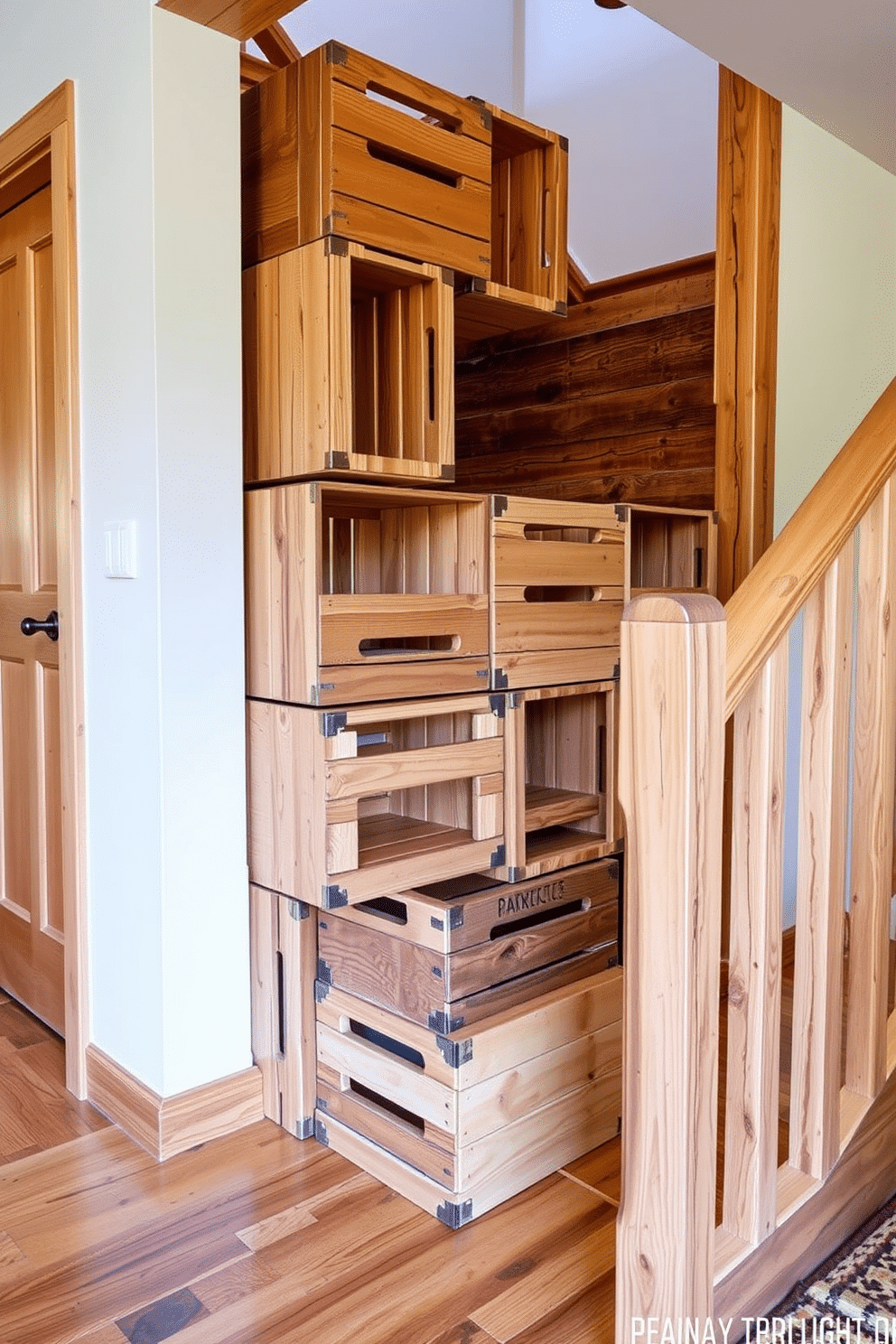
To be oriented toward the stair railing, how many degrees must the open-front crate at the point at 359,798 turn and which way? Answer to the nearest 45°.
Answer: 0° — it already faces it

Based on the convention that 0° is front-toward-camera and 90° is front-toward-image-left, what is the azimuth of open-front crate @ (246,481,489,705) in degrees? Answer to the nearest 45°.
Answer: approximately 315°

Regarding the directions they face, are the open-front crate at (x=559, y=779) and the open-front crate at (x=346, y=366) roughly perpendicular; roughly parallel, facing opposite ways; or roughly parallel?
roughly parallel

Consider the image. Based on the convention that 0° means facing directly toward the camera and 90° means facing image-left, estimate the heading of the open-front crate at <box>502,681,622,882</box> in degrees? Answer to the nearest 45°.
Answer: approximately 315°

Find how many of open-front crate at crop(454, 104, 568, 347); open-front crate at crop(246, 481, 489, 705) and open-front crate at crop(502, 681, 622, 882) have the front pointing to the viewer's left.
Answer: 0

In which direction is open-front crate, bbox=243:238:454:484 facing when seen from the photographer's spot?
facing the viewer and to the right of the viewer

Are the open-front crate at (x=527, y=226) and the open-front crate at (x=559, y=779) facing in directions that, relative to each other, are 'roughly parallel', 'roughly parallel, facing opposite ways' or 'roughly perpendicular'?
roughly parallel

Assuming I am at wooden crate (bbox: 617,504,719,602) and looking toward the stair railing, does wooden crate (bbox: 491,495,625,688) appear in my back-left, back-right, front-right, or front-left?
front-right

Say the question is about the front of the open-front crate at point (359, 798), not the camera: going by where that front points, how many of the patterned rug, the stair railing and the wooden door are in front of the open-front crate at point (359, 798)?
2
